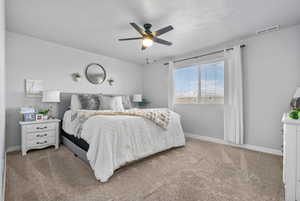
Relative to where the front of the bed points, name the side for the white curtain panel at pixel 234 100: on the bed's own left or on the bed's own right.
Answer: on the bed's own left

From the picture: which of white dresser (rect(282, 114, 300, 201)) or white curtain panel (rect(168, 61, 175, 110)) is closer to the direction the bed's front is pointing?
the white dresser

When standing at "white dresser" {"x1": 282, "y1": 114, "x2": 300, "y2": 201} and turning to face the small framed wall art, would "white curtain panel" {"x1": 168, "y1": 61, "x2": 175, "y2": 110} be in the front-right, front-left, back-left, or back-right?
front-right

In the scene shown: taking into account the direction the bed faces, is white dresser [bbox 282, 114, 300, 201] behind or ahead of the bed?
ahead

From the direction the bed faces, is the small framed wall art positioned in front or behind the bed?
behind

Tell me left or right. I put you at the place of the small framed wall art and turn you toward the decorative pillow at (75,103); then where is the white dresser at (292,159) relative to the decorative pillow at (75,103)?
right

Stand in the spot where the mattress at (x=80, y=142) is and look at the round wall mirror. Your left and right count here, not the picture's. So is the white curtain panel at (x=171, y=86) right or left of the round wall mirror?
right

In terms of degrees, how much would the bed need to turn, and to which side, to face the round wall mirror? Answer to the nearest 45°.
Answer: approximately 135° to its left

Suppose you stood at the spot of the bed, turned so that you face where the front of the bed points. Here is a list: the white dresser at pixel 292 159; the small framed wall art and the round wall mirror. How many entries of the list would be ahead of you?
1

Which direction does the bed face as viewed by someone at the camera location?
facing the viewer and to the right of the viewer
